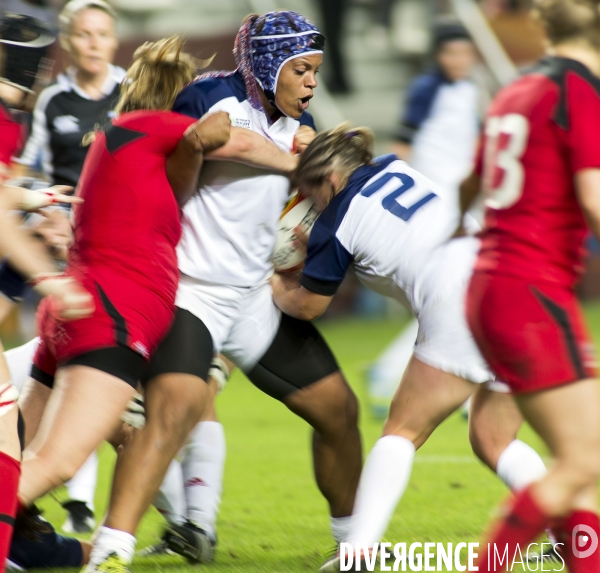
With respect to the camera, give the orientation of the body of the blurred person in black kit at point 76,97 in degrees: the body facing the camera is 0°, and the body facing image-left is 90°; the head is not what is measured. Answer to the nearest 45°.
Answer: approximately 315°

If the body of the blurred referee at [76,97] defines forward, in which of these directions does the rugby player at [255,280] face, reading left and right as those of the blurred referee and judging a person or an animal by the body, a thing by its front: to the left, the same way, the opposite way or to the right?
the same way

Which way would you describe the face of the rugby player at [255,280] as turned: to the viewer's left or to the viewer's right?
to the viewer's right

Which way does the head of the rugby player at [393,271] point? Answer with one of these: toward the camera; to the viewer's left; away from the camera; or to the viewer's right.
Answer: to the viewer's left

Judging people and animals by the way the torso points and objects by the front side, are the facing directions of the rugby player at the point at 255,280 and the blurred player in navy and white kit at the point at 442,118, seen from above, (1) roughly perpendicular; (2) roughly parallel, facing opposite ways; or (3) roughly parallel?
roughly parallel

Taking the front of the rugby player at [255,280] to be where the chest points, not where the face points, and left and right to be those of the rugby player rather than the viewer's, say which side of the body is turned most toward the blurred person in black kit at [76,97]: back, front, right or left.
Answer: back

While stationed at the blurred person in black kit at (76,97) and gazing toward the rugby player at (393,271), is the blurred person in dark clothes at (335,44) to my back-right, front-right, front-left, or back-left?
back-left

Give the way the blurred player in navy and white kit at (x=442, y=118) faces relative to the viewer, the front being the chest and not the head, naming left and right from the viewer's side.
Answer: facing the viewer and to the right of the viewer

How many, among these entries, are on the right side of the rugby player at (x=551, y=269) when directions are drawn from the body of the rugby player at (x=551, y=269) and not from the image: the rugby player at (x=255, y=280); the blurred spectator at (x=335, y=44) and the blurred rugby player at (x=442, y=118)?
0

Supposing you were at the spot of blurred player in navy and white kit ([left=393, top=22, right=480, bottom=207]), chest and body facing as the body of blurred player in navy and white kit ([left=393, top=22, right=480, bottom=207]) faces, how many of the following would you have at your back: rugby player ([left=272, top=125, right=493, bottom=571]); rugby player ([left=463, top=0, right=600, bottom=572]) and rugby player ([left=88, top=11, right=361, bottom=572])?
0

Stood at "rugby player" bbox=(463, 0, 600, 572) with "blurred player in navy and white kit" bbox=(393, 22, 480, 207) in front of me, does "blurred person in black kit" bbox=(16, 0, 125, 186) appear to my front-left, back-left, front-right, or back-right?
front-left

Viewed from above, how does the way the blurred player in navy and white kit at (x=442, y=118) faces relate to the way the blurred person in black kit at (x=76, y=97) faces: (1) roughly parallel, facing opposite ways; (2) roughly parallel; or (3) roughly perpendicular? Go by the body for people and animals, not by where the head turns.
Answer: roughly parallel

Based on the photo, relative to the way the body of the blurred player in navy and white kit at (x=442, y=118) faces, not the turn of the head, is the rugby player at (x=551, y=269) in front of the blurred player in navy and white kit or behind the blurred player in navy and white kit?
in front

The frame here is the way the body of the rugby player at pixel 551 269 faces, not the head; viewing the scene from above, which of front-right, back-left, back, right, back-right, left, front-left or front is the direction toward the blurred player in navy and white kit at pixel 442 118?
front-left

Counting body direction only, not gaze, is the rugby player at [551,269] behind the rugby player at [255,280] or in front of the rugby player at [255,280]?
in front

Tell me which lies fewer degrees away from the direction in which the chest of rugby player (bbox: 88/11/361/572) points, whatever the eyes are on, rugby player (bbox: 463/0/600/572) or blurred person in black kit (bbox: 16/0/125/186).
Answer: the rugby player

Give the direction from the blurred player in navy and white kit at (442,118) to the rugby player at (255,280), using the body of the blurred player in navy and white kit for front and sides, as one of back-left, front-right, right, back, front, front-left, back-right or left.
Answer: front-right
